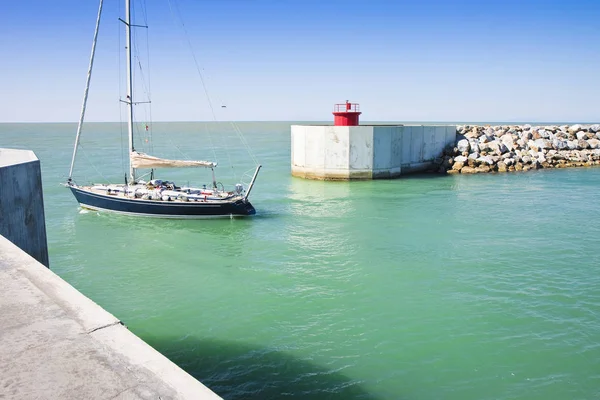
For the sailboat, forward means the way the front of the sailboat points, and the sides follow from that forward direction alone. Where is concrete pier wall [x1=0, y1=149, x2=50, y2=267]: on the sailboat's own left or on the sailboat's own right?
on the sailboat's own left

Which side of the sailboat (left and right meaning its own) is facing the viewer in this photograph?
left
